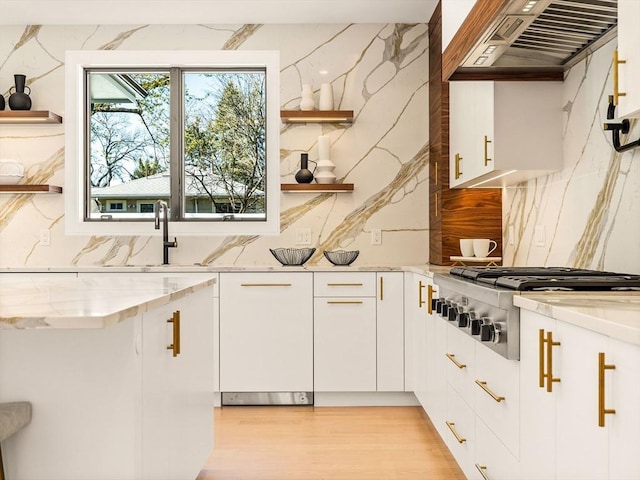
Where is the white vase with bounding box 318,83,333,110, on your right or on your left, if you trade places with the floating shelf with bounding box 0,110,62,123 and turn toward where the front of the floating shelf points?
on your left

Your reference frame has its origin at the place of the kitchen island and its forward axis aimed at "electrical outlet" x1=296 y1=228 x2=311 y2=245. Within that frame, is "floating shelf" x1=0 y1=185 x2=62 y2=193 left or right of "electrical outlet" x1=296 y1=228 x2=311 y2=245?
left

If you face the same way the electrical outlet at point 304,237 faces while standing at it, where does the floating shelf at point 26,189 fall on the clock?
The floating shelf is roughly at 3 o'clock from the electrical outlet.

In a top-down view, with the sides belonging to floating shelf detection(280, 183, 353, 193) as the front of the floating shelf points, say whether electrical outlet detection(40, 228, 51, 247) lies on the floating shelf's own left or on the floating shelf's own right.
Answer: on the floating shelf's own right

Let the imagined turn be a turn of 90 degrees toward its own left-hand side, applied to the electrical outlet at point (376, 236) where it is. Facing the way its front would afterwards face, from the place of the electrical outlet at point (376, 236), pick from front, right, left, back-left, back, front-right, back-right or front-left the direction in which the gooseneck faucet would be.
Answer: back

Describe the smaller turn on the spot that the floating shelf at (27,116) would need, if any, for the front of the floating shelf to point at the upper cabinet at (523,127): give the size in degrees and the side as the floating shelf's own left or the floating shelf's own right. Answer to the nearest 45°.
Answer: approximately 45° to the floating shelf's own left

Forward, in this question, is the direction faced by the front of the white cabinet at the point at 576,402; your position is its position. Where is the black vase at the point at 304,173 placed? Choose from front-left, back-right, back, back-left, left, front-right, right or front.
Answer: right

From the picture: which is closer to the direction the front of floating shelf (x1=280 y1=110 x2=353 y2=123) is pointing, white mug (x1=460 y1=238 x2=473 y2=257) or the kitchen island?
the kitchen island
